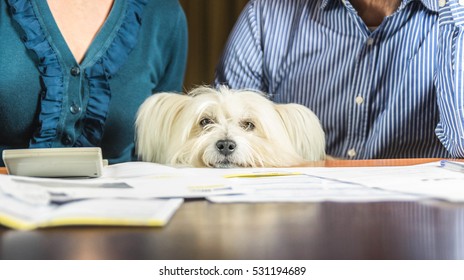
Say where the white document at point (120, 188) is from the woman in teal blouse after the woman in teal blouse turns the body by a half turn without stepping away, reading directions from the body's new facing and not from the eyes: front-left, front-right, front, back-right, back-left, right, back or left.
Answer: back

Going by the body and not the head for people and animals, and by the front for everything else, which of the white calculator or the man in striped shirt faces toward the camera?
the man in striped shirt

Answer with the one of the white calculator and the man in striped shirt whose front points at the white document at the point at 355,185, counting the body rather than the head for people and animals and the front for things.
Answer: the man in striped shirt

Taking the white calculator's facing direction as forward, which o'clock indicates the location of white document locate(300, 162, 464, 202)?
The white document is roughly at 4 o'clock from the white calculator.

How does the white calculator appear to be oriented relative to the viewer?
away from the camera

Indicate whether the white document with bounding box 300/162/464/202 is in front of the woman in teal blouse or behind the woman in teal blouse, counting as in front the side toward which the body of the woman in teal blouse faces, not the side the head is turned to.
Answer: in front

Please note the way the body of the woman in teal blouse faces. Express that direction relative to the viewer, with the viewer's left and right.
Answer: facing the viewer

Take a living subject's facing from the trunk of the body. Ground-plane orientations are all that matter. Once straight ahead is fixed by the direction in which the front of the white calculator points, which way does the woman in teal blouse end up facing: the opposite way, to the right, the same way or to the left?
the opposite way

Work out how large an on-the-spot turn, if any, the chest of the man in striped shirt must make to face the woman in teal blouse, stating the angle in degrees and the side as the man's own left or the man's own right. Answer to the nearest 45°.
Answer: approximately 90° to the man's own right

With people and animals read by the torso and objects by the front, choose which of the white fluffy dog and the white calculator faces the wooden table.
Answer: the white fluffy dog

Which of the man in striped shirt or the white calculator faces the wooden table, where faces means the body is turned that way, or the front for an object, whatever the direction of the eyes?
the man in striped shirt

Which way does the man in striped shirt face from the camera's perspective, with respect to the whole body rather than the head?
toward the camera

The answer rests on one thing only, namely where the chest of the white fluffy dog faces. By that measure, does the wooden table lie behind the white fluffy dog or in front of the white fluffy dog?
in front

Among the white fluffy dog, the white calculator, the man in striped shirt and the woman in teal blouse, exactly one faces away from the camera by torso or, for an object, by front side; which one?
the white calculator

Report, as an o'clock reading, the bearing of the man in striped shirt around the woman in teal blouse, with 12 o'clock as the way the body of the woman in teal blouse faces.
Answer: The man in striped shirt is roughly at 9 o'clock from the woman in teal blouse.
